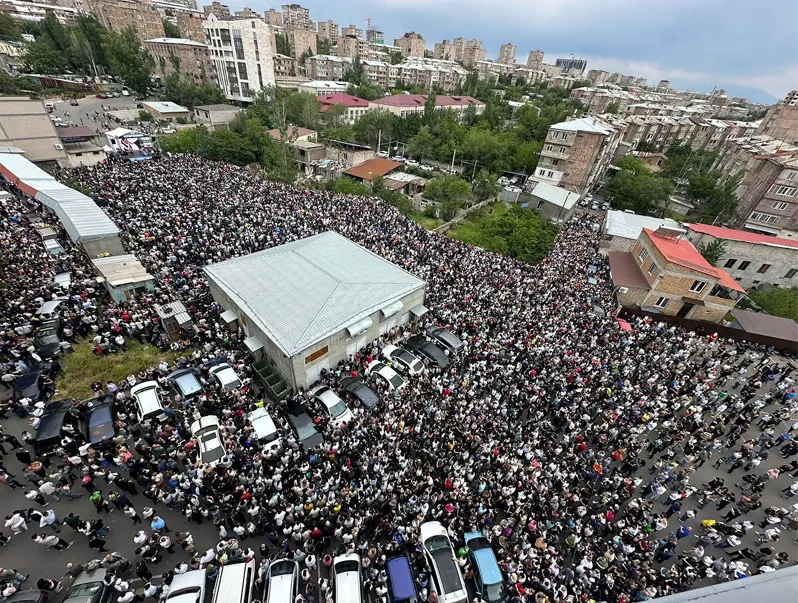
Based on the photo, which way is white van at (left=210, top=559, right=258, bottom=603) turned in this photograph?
away from the camera

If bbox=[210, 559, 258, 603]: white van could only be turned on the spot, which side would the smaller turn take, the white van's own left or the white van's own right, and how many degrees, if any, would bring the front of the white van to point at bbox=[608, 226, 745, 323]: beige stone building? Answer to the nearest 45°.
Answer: approximately 90° to the white van's own right
